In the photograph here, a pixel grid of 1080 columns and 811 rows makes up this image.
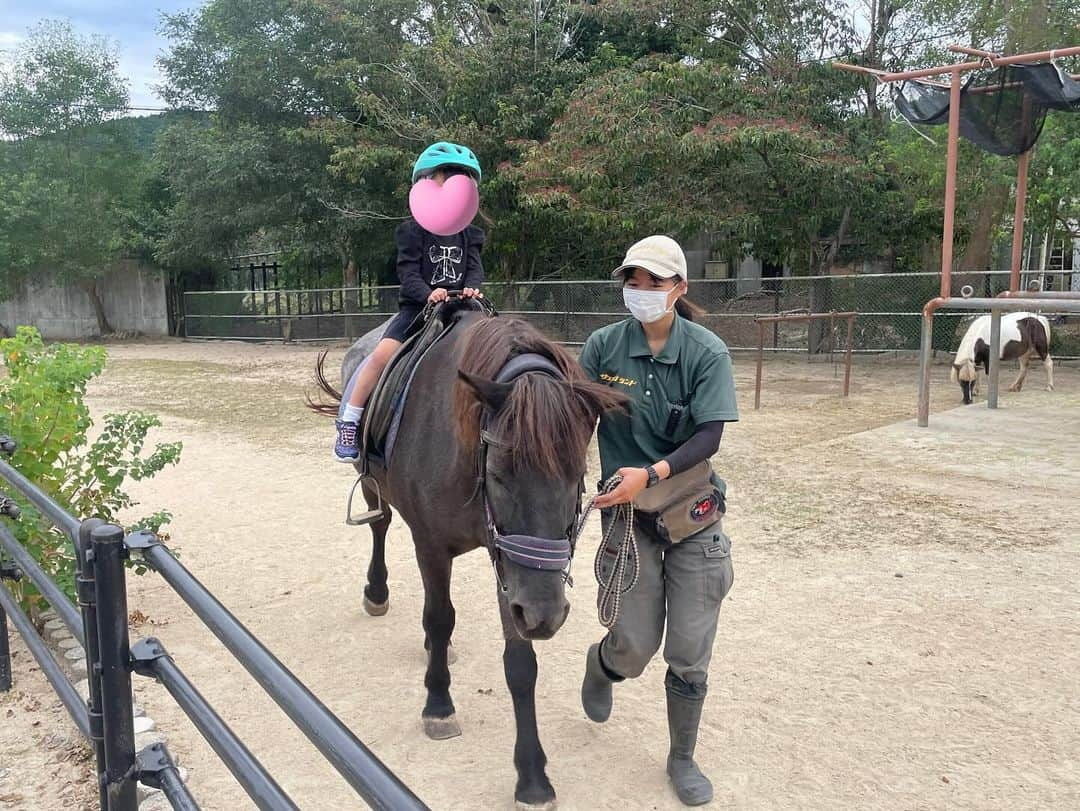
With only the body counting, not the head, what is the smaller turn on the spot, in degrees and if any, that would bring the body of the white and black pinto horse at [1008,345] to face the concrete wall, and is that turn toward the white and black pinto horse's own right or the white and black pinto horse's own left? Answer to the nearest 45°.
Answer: approximately 45° to the white and black pinto horse's own right

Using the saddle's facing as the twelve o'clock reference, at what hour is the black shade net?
The black shade net is roughly at 9 o'clock from the saddle.

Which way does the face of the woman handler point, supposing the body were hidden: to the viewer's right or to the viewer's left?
to the viewer's left

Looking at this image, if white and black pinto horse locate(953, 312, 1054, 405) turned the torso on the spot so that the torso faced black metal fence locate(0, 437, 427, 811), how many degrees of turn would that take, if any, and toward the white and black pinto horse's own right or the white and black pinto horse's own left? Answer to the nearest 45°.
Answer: approximately 45° to the white and black pinto horse's own left

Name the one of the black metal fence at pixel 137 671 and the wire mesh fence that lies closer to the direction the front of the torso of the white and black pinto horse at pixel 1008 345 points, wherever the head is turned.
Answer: the black metal fence

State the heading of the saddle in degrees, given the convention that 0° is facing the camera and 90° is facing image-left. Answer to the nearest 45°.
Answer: approximately 315°
